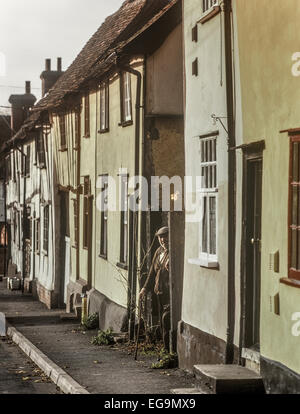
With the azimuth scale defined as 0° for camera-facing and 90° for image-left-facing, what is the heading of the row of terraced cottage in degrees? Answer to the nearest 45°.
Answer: approximately 45°
